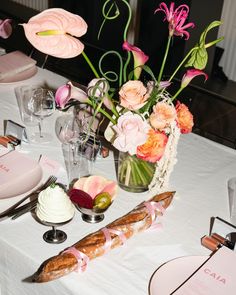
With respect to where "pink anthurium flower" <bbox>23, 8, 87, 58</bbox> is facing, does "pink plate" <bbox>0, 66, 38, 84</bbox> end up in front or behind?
behind

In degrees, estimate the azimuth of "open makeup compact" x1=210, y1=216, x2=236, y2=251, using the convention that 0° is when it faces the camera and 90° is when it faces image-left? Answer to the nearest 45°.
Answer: approximately 45°

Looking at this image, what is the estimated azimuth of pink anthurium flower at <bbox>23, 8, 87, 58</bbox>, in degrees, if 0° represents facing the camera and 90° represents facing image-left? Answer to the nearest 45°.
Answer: approximately 0°

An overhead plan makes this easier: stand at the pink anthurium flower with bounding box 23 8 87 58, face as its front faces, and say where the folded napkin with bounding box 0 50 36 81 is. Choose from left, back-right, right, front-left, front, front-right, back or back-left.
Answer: back

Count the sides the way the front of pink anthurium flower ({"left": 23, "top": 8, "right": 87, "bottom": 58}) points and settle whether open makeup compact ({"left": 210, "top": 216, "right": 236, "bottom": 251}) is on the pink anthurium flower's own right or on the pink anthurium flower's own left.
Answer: on the pink anthurium flower's own left

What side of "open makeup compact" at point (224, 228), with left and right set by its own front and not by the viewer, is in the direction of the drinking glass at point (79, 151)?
right
